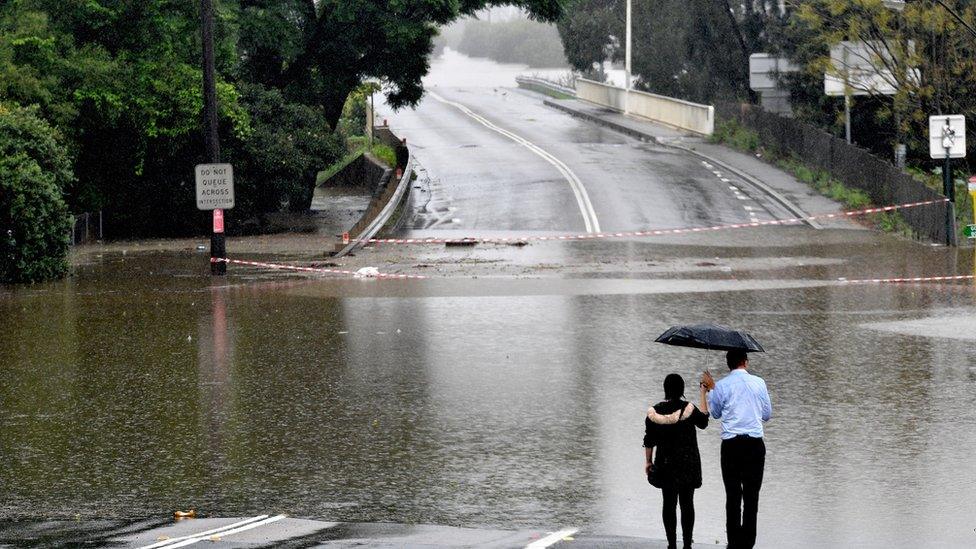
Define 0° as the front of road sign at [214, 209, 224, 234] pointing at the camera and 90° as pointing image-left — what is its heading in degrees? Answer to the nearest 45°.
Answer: approximately 0°

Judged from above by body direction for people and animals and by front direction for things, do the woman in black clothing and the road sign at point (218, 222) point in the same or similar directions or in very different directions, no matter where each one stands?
very different directions

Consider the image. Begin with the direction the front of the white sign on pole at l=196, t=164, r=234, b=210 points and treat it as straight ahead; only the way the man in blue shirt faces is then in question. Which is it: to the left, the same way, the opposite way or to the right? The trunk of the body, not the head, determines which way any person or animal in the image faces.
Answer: the opposite way

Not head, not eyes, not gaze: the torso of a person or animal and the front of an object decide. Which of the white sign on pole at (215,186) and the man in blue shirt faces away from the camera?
the man in blue shirt

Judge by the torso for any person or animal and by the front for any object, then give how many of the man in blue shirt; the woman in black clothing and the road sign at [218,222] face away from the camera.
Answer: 2

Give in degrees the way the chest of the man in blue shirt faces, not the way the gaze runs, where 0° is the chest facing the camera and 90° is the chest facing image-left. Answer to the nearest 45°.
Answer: approximately 180°

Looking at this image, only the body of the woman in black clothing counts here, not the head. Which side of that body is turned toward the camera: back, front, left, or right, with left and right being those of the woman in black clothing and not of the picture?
back

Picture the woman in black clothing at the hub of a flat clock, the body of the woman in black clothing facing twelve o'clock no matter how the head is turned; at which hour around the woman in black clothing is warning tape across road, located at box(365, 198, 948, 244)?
The warning tape across road is roughly at 12 o'clock from the woman in black clothing.

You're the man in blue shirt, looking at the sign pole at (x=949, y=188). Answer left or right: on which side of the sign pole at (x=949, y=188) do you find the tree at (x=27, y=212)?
left

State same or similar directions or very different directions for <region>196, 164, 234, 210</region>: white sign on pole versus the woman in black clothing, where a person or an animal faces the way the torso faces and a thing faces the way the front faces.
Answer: very different directions

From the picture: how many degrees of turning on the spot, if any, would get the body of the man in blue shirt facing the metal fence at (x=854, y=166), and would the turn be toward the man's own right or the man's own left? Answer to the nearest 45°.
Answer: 0° — they already face it

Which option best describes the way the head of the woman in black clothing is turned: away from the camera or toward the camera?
away from the camera

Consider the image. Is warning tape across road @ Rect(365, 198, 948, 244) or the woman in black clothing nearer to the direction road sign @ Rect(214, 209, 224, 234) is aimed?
the woman in black clothing
